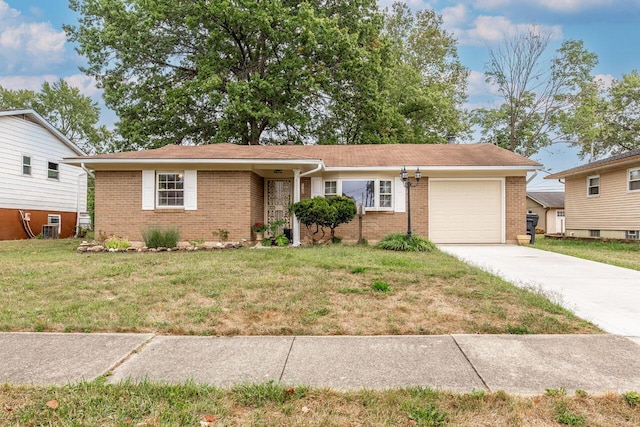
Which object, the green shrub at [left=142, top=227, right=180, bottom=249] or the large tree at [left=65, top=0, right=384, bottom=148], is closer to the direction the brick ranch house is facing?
the green shrub

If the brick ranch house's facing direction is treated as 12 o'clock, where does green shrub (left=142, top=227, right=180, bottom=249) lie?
The green shrub is roughly at 2 o'clock from the brick ranch house.

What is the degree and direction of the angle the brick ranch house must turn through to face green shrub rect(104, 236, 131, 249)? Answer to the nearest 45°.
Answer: approximately 90° to its right

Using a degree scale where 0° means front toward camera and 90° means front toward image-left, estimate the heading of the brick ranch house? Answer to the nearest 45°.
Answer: approximately 0°

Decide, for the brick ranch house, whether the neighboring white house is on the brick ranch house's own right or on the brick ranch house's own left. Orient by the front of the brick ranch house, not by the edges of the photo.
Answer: on the brick ranch house's own right

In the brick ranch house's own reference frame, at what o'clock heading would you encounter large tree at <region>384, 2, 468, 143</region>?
The large tree is roughly at 7 o'clock from the brick ranch house.

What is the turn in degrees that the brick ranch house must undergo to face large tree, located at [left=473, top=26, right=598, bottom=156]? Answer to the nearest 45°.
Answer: approximately 135° to its left

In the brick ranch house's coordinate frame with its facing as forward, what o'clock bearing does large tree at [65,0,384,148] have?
The large tree is roughly at 5 o'clock from the brick ranch house.

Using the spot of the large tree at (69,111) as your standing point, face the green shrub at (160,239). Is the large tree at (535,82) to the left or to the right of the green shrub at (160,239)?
left

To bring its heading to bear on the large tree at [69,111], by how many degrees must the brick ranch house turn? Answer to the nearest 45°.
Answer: approximately 135° to its right
